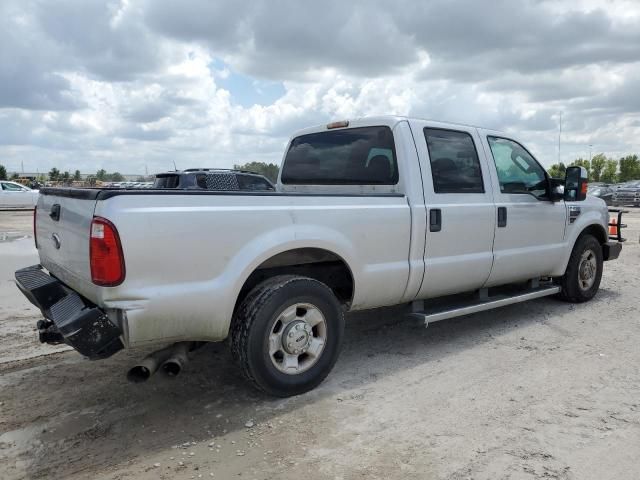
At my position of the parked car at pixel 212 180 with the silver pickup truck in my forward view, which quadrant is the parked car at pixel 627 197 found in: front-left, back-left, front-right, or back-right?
back-left

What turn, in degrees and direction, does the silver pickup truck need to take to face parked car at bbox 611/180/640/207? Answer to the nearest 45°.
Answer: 0° — it already faces it

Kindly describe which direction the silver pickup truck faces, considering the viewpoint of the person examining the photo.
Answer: facing away from the viewer and to the right of the viewer

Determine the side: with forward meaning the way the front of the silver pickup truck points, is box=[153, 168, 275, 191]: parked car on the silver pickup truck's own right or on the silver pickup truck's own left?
on the silver pickup truck's own left

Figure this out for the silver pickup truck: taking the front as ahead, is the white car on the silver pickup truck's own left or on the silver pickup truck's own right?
on the silver pickup truck's own left

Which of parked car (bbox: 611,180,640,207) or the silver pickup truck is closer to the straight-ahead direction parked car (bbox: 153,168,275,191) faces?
the parked car

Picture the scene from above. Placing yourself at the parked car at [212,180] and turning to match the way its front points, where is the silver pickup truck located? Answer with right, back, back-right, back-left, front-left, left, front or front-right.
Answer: right
